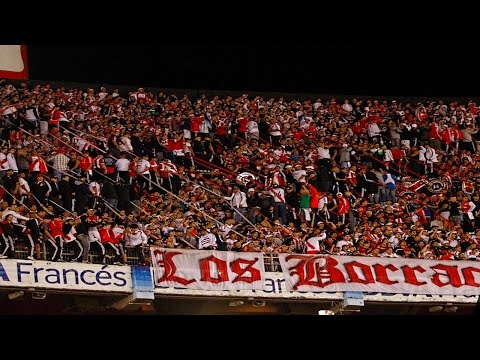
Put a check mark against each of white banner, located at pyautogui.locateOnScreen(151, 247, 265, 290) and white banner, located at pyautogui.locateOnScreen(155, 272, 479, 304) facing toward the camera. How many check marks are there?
2

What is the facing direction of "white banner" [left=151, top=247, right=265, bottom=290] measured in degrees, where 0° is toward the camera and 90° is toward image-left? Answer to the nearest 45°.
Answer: approximately 0°

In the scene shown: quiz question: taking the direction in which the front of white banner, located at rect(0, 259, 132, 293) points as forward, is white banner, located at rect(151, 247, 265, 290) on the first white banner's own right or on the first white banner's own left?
on the first white banner's own left

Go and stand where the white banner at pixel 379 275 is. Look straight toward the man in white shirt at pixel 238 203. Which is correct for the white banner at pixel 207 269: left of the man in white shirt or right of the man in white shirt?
left

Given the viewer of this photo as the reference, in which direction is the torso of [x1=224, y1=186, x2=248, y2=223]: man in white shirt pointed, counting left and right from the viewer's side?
facing the viewer and to the left of the viewer

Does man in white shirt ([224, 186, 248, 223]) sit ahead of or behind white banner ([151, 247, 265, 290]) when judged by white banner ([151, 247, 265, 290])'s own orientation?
behind

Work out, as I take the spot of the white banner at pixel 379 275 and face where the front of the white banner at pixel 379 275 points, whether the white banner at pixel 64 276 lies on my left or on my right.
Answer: on my right

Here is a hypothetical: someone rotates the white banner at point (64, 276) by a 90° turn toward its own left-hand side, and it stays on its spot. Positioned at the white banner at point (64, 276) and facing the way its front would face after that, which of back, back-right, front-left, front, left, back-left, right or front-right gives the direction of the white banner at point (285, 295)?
front

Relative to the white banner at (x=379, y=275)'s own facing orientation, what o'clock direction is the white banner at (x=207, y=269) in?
the white banner at (x=207, y=269) is roughly at 2 o'clock from the white banner at (x=379, y=275).
